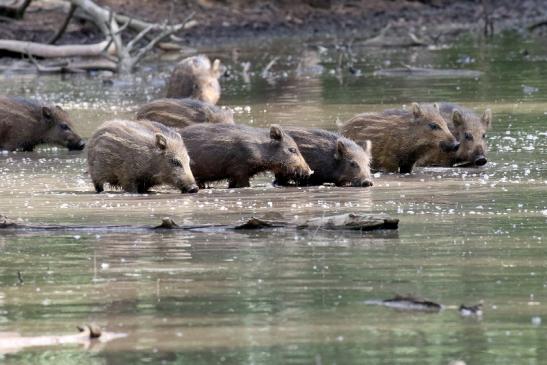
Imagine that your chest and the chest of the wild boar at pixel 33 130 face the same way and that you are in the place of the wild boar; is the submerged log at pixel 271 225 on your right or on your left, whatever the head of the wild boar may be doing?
on your right

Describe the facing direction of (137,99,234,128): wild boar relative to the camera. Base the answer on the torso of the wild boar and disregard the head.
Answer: to the viewer's right

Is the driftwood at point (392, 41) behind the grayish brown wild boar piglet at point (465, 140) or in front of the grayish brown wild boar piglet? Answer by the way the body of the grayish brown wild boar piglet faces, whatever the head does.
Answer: behind

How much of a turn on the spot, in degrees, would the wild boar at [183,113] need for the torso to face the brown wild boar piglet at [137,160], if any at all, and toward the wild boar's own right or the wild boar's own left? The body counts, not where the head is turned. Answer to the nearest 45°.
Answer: approximately 90° to the wild boar's own right

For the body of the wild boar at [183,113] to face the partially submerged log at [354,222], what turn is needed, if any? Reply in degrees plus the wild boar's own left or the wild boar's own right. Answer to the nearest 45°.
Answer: approximately 90° to the wild boar's own right

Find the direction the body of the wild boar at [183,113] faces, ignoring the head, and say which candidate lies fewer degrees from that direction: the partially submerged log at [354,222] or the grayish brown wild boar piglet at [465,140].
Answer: the grayish brown wild boar piglet

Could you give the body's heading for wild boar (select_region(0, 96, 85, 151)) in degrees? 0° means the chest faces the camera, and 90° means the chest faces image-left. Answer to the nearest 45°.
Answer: approximately 270°
